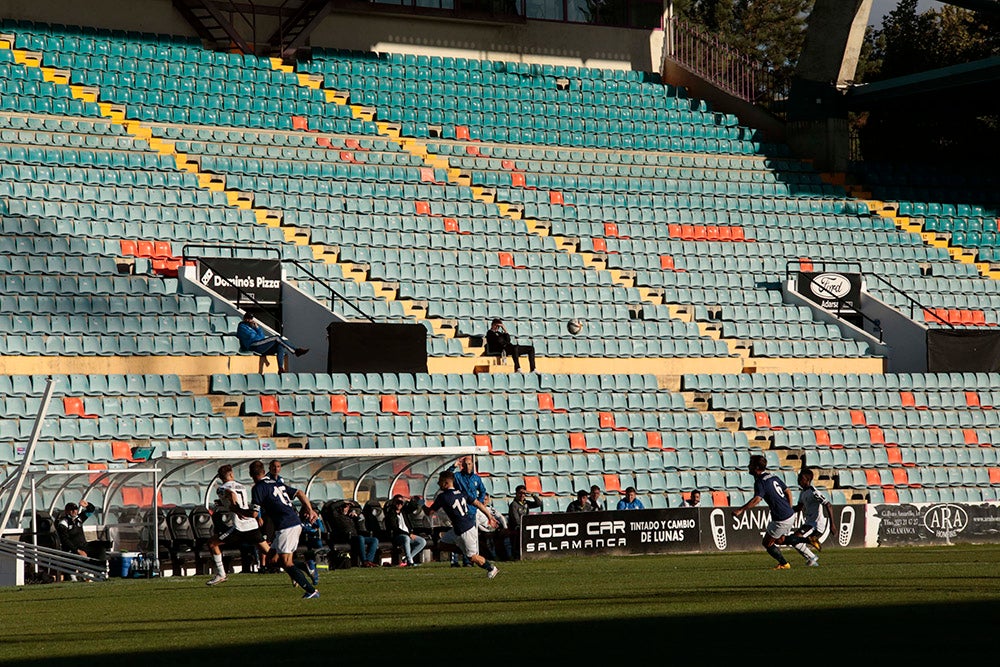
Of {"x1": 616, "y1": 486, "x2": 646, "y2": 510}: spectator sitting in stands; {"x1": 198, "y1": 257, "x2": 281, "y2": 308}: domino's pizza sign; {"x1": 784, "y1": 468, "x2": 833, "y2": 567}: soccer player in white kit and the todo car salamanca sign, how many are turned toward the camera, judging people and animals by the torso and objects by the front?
3

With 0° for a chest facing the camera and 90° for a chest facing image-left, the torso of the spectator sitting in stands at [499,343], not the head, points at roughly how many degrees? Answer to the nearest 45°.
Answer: approximately 315°

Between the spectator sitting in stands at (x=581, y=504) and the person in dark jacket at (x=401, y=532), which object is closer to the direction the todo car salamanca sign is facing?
the person in dark jacket

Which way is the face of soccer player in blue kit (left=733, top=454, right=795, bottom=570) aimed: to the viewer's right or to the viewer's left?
to the viewer's left

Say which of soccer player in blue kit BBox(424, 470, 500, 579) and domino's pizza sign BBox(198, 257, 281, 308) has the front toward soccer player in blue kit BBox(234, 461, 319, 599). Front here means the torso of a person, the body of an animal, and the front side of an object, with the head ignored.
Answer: the domino's pizza sign

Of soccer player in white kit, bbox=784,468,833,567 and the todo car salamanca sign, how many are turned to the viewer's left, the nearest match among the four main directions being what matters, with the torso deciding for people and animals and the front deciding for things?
1

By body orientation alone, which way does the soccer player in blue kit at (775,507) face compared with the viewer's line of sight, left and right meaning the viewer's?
facing away from the viewer and to the left of the viewer

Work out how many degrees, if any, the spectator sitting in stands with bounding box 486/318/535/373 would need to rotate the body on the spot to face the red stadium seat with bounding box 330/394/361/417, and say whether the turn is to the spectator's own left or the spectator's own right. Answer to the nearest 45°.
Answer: approximately 90° to the spectator's own right
